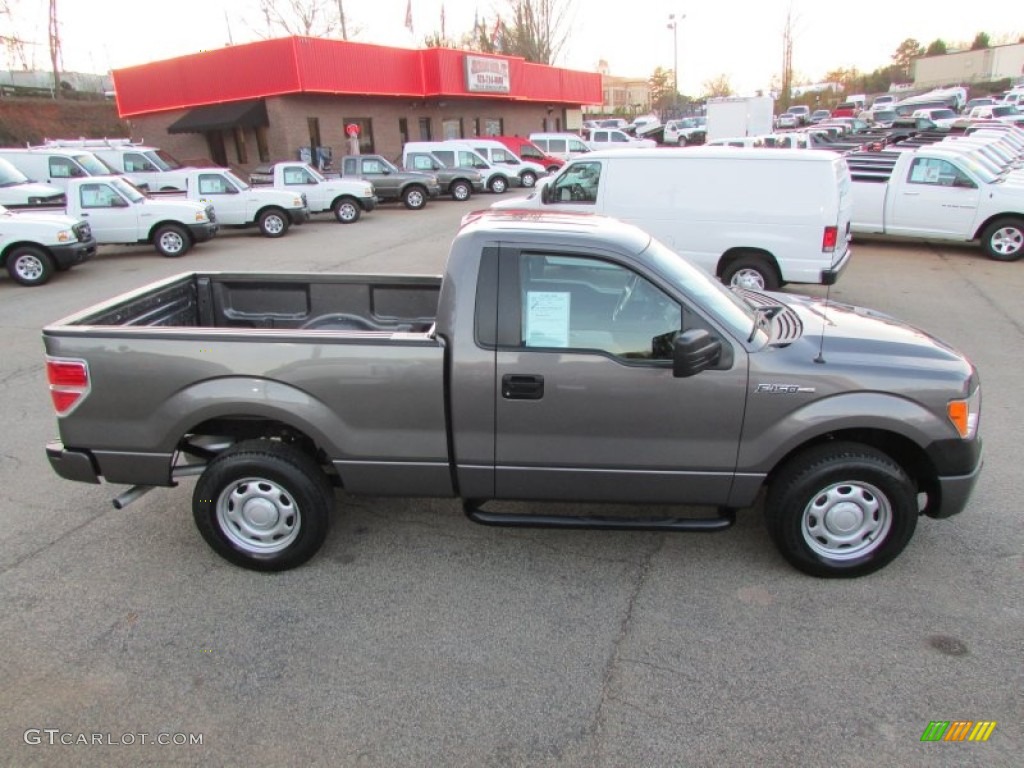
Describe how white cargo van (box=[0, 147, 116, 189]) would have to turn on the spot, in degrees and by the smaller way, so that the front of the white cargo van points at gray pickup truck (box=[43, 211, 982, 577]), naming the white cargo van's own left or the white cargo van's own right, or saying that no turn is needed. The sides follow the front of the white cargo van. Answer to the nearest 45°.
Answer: approximately 45° to the white cargo van's own right

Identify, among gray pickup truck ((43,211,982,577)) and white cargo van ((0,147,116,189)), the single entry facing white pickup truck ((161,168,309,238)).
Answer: the white cargo van

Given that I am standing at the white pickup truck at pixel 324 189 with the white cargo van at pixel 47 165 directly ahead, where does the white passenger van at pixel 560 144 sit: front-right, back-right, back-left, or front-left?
back-right

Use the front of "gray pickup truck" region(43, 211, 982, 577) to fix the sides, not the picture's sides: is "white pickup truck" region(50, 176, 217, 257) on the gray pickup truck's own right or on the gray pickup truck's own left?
on the gray pickup truck's own left

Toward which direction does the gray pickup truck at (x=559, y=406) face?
to the viewer's right

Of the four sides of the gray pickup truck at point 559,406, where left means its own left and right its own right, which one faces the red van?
left

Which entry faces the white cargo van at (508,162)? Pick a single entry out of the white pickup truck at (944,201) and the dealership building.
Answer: the dealership building

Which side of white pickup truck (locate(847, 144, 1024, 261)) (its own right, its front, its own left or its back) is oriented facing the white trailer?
left

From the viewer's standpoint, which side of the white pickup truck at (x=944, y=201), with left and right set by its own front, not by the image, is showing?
right

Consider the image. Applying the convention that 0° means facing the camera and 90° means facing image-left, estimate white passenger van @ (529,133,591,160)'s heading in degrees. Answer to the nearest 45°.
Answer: approximately 315°

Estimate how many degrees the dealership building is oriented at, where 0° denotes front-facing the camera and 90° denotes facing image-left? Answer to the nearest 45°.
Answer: approximately 315°
